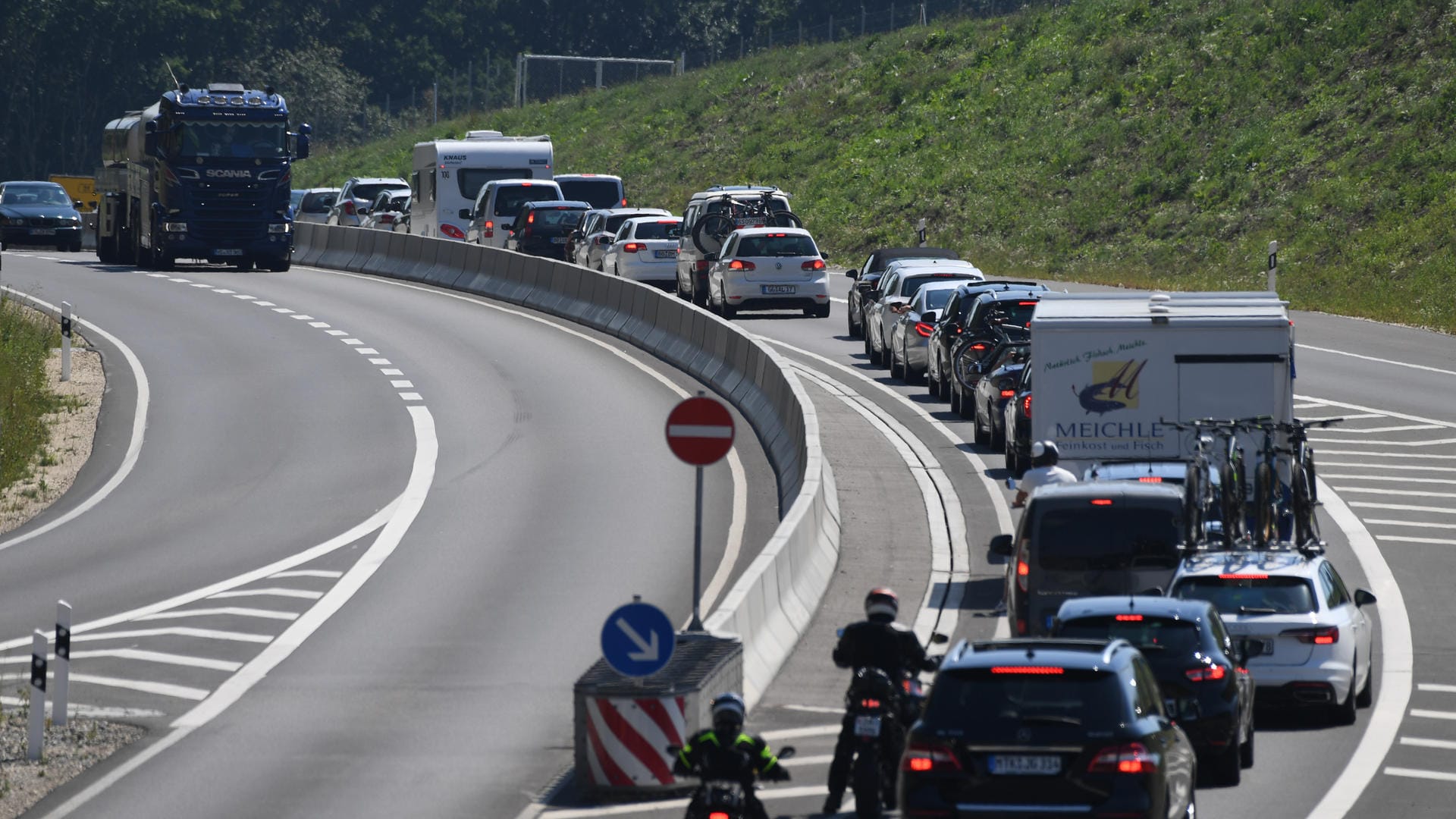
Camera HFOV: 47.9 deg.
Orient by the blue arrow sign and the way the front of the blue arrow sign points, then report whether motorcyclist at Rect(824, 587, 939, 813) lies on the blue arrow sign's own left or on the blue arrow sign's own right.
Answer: on the blue arrow sign's own left

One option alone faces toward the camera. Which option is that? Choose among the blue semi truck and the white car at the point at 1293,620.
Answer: the blue semi truck

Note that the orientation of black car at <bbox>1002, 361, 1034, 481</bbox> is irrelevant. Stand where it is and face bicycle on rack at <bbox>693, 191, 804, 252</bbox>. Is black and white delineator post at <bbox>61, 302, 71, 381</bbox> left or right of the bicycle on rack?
left

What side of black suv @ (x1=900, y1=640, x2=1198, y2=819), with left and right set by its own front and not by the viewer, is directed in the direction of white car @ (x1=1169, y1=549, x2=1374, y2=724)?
front

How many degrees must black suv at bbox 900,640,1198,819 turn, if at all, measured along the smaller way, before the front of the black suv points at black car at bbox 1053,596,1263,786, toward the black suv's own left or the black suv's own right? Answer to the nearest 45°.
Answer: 0° — it already faces it

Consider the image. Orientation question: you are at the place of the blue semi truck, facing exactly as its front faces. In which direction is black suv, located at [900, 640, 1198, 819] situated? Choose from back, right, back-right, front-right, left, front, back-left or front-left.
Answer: front

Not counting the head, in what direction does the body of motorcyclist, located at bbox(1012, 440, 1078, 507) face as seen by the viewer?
away from the camera

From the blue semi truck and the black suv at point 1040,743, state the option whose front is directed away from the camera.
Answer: the black suv

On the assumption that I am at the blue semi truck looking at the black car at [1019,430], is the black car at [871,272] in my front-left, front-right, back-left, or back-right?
front-left

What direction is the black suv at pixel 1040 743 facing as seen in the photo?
away from the camera

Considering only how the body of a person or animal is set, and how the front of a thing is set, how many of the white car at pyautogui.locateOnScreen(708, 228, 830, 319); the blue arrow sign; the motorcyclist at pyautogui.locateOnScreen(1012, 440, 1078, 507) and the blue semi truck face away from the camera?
2

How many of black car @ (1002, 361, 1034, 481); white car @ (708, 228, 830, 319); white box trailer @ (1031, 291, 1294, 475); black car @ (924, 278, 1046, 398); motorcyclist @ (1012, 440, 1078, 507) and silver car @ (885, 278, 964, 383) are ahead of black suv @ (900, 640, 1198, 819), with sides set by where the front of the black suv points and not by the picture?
6

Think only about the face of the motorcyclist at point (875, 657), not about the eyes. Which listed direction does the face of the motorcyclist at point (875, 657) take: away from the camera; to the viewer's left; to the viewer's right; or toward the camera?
away from the camera

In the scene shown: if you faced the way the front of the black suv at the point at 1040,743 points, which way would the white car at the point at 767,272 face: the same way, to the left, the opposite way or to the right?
the same way

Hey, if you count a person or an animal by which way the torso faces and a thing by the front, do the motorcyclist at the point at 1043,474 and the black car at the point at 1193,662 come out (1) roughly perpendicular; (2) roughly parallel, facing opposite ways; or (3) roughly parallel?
roughly parallel

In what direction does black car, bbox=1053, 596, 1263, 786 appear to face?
away from the camera

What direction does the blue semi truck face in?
toward the camera

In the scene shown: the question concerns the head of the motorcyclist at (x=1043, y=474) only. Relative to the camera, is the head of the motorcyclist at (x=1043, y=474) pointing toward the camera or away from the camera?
away from the camera

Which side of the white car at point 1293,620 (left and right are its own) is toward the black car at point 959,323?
front

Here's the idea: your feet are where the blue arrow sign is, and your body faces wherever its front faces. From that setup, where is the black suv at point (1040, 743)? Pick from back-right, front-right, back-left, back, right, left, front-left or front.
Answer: front-left

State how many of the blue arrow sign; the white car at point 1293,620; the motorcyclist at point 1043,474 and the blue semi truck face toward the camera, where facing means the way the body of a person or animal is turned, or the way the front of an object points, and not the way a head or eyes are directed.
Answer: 2

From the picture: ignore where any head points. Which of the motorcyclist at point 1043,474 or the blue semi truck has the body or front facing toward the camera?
the blue semi truck

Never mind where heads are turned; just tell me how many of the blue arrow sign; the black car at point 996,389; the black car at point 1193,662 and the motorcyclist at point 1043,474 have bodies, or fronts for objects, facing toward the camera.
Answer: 1
